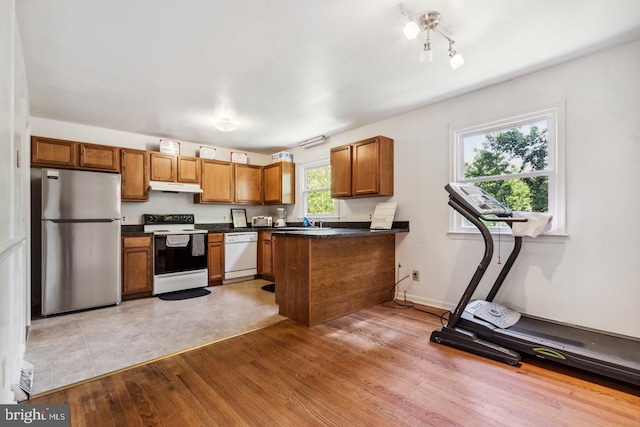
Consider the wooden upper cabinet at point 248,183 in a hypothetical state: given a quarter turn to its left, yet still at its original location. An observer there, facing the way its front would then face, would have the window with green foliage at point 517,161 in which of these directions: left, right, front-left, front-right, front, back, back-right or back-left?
right

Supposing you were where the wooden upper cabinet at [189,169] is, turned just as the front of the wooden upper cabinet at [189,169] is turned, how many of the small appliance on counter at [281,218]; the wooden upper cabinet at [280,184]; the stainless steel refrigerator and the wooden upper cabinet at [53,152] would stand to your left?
2

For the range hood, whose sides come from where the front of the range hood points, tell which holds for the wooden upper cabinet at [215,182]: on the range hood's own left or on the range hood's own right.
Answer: on the range hood's own left

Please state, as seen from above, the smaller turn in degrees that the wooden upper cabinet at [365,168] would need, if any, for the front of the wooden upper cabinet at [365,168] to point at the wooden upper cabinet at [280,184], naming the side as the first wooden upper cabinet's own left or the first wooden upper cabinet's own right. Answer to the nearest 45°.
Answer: approximately 90° to the first wooden upper cabinet's own right

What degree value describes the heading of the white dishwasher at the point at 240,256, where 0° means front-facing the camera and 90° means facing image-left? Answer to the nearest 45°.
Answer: approximately 315°

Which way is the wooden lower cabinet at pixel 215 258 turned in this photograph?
toward the camera

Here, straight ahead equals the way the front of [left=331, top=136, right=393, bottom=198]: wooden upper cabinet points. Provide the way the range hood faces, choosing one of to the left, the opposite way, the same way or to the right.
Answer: to the left

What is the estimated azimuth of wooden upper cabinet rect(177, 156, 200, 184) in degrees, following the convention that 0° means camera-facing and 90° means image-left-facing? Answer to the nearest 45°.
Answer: approximately 0°

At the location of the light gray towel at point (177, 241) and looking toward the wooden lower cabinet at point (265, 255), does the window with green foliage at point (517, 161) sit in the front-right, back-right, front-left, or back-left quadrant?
front-right

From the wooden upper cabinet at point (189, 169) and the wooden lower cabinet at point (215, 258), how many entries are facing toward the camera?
2

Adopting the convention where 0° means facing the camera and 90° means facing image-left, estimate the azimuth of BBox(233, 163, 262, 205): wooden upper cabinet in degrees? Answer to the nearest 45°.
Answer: approximately 315°

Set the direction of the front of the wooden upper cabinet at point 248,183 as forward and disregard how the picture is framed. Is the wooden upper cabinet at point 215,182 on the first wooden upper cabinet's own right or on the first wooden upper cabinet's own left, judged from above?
on the first wooden upper cabinet's own right

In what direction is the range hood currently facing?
toward the camera

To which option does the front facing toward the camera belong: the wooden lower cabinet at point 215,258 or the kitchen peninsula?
the wooden lower cabinet

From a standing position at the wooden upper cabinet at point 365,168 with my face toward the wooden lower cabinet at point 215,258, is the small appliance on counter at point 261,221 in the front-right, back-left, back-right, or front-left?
front-right
